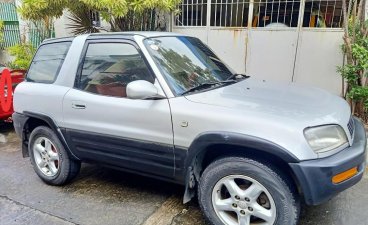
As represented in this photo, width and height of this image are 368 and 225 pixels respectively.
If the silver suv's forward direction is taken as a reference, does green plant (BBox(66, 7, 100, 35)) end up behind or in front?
behind

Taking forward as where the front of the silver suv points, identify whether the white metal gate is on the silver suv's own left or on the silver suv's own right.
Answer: on the silver suv's own left

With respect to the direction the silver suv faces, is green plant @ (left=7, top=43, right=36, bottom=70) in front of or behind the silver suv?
behind

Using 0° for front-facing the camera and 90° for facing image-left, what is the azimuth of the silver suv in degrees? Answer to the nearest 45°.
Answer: approximately 315°

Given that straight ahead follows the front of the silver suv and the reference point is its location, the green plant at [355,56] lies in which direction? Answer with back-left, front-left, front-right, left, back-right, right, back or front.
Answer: left

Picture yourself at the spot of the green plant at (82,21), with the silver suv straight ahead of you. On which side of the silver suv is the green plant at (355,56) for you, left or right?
left

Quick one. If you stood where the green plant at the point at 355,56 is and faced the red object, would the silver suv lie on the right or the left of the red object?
left

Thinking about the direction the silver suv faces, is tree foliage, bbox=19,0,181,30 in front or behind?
behind

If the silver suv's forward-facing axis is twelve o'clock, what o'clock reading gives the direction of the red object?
The red object is roughly at 6 o'clock from the silver suv.
